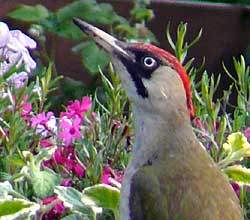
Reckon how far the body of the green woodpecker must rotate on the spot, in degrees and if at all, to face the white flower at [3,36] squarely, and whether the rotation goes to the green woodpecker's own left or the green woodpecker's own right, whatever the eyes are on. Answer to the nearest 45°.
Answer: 0° — it already faces it

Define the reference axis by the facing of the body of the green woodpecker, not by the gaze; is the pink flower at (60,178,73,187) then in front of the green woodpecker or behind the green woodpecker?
in front

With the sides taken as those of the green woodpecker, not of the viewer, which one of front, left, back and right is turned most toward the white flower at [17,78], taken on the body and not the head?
front

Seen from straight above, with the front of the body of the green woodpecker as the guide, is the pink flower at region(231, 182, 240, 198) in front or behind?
behind

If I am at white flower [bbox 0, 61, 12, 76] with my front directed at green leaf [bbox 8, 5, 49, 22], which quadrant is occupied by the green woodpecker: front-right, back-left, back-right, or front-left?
back-right

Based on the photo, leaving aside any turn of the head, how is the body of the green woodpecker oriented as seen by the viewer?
to the viewer's left

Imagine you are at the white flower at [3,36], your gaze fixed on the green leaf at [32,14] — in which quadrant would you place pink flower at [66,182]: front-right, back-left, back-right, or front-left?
back-right

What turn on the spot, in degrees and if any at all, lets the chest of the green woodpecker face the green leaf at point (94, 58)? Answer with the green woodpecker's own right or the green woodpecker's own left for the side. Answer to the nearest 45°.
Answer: approximately 90° to the green woodpecker's own right

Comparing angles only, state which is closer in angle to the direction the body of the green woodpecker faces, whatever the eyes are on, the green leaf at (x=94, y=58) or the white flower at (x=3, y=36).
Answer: the white flower

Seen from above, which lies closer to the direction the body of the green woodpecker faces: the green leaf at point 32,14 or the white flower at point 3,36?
the white flower
